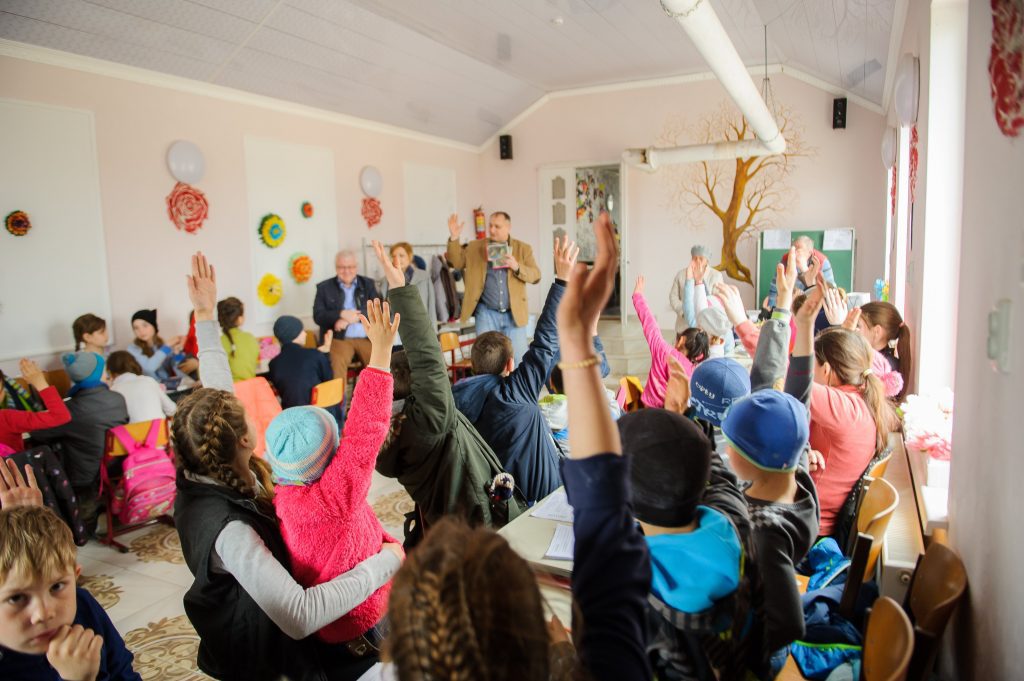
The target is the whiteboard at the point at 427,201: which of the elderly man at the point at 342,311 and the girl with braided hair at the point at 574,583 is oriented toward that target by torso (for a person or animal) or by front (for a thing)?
the girl with braided hair

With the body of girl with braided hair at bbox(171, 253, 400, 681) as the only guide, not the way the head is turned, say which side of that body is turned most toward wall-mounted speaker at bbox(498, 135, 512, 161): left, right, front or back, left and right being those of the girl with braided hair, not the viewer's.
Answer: front

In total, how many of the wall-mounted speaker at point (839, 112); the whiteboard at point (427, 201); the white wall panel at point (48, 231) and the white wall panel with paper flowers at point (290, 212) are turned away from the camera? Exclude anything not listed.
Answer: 0

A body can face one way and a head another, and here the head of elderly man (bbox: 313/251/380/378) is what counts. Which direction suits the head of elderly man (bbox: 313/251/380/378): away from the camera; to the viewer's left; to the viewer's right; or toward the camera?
toward the camera

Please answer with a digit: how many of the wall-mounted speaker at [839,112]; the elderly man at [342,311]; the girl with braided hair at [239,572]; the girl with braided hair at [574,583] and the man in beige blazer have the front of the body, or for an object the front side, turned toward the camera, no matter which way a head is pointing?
3

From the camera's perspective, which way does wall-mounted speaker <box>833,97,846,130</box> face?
toward the camera

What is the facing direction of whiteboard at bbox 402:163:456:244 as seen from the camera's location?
facing the viewer and to the right of the viewer

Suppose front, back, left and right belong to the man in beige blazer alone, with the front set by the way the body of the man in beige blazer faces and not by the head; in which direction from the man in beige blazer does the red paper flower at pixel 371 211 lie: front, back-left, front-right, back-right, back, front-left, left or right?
back-right

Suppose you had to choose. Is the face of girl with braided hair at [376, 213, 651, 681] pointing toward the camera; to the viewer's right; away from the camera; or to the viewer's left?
away from the camera

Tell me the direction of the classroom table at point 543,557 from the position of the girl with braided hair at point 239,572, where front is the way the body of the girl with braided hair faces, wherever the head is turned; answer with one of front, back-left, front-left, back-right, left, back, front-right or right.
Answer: front-right

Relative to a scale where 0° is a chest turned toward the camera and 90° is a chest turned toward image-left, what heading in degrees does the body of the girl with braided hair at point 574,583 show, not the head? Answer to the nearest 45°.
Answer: approximately 180°

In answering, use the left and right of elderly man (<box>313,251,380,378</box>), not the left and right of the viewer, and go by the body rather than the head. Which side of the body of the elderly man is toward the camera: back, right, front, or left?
front

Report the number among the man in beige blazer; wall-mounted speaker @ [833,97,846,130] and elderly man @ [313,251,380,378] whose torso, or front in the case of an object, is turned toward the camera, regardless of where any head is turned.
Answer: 3

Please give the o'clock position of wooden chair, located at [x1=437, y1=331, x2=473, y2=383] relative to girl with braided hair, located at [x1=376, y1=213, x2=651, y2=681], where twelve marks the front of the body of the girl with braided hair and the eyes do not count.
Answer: The wooden chair is roughly at 12 o'clock from the girl with braided hair.

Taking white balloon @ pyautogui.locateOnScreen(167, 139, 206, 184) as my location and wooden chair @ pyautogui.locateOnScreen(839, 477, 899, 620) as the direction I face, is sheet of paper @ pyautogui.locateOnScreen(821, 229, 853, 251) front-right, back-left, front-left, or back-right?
front-left

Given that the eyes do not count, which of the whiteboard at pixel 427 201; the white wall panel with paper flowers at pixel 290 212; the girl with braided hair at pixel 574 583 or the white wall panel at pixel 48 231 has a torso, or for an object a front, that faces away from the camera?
the girl with braided hair

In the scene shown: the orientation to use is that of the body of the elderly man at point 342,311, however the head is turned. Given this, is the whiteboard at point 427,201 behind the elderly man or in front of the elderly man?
behind

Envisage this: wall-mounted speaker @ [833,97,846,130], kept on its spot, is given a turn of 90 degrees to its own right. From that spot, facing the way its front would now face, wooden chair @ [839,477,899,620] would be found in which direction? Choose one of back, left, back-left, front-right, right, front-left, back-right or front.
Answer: left

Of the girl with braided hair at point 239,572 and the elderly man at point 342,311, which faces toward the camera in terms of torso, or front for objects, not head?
the elderly man
